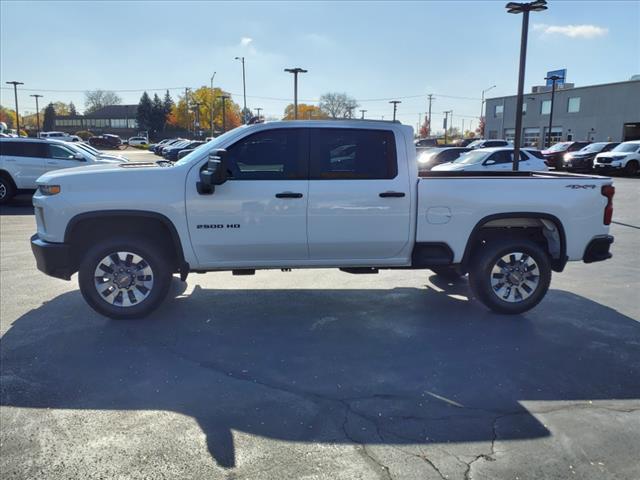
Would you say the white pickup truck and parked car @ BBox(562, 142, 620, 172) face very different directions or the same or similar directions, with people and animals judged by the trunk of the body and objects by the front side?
same or similar directions

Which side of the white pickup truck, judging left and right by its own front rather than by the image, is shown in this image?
left

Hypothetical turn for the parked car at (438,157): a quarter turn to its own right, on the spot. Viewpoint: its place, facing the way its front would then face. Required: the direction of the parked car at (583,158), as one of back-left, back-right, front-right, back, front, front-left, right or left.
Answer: right

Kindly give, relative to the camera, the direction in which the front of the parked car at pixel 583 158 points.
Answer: facing the viewer and to the left of the viewer

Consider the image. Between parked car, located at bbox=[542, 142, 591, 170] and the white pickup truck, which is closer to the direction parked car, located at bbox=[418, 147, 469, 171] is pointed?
the white pickup truck

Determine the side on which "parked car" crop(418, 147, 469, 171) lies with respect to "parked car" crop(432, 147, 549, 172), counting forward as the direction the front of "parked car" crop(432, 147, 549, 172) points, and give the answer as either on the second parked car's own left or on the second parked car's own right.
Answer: on the second parked car's own right

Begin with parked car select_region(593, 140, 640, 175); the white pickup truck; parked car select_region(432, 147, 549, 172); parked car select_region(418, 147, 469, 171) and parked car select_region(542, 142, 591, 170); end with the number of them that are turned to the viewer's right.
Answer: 0

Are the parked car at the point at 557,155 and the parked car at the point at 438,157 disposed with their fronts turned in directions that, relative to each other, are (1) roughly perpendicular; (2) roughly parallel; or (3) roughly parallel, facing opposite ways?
roughly parallel

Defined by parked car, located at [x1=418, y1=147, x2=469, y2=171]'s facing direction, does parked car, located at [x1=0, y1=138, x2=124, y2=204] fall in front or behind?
in front
